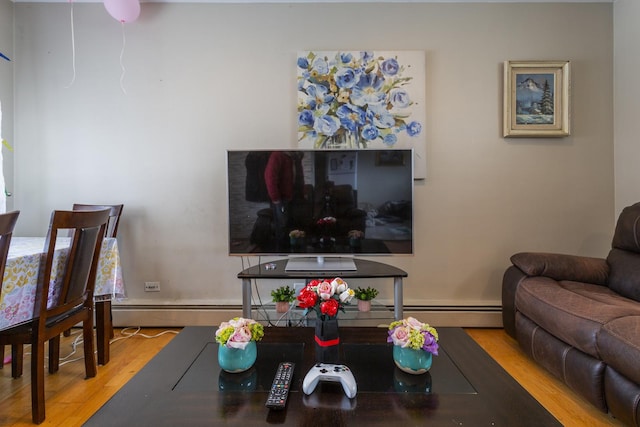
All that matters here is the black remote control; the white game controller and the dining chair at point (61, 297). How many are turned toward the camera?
0

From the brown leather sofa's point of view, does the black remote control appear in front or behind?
in front

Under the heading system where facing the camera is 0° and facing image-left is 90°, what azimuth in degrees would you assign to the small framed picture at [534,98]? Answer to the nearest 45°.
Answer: approximately 0°

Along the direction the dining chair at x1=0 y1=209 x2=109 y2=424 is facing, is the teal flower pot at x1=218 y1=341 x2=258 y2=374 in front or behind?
behind

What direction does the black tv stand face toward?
toward the camera

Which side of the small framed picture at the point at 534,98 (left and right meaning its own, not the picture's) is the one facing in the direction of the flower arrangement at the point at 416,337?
front

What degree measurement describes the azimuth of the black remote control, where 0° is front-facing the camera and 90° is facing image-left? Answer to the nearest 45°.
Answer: approximately 180°

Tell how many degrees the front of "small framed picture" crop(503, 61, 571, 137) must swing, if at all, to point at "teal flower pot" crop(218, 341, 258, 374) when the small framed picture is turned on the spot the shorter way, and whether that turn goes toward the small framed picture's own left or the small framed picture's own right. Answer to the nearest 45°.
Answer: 0° — it already faces it

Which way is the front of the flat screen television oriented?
toward the camera

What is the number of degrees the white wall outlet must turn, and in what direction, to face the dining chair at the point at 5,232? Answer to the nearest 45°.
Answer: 0° — it already faces it

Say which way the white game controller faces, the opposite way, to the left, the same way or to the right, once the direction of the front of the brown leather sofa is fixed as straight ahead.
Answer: to the right

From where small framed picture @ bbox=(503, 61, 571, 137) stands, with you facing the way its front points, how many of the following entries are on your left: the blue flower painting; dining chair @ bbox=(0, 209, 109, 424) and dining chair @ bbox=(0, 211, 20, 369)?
0

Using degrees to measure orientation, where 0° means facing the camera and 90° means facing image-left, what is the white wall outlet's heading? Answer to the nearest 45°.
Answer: approximately 0°

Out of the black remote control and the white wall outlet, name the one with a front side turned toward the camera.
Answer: the white wall outlet
